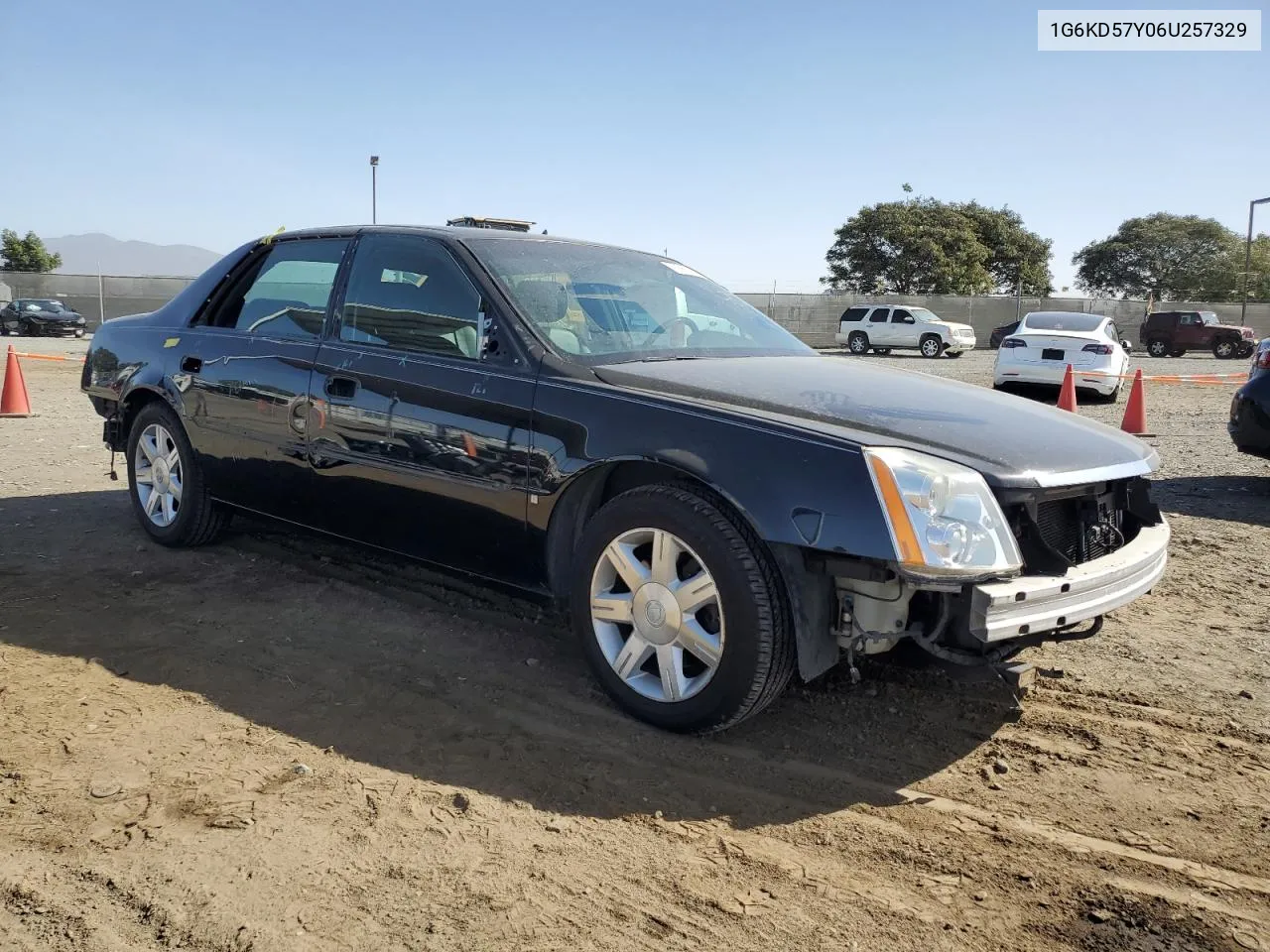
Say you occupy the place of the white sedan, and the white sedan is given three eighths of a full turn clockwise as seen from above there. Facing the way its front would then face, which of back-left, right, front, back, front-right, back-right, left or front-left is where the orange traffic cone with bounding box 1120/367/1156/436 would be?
front-right

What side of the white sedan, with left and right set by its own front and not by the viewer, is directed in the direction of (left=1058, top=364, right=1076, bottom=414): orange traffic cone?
back

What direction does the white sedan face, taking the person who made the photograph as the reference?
facing away from the viewer

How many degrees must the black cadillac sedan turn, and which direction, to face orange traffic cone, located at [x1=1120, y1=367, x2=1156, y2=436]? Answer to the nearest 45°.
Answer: approximately 90° to its left

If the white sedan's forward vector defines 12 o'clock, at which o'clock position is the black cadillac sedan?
The black cadillac sedan is roughly at 6 o'clock from the white sedan.

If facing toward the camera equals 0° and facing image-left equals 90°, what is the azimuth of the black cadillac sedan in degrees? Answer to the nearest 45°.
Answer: approximately 315°

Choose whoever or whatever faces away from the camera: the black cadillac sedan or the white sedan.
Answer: the white sedan

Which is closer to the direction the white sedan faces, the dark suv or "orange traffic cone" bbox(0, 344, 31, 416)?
the dark suv

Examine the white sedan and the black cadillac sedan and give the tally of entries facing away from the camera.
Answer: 1

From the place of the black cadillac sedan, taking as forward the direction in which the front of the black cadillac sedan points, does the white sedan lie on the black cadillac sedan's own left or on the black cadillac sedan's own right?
on the black cadillac sedan's own left

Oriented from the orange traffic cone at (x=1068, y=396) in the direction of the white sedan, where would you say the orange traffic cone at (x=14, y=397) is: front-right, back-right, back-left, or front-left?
back-left
